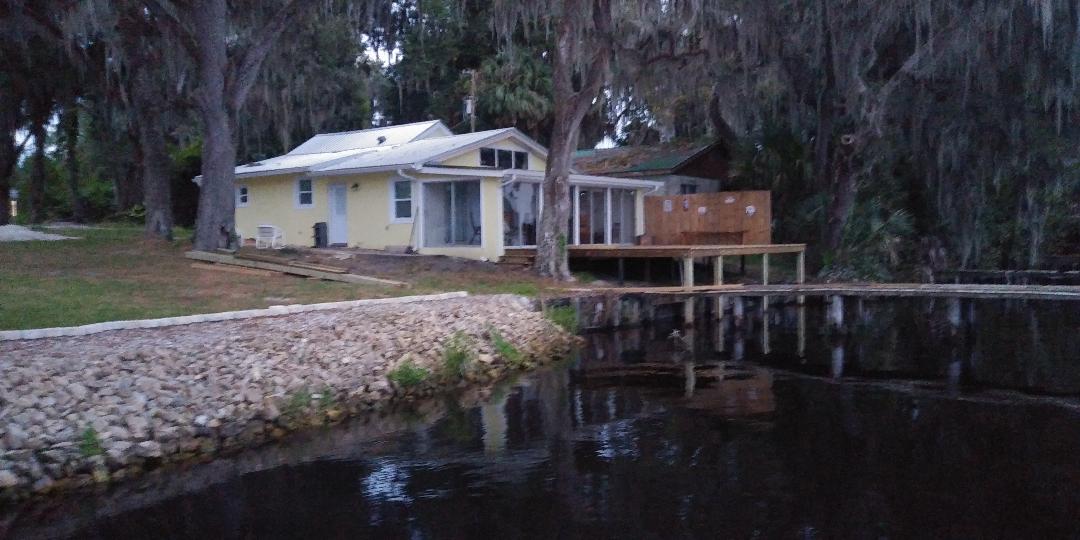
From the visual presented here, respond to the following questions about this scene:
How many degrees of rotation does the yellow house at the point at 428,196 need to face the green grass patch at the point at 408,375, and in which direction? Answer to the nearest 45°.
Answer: approximately 45° to its right

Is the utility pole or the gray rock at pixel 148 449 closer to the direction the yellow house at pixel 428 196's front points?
the gray rock

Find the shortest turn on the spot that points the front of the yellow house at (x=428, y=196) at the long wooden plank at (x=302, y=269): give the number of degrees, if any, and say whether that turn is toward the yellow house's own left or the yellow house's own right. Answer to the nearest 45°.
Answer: approximately 45° to the yellow house's own right

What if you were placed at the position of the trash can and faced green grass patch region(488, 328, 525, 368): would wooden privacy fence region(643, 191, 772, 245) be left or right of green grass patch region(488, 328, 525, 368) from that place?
left

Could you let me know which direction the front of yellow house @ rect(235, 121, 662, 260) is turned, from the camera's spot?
facing the viewer and to the right of the viewer

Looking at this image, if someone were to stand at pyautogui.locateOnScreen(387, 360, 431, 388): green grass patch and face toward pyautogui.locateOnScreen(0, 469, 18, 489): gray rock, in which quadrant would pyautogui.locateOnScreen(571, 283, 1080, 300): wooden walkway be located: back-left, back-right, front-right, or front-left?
back-left

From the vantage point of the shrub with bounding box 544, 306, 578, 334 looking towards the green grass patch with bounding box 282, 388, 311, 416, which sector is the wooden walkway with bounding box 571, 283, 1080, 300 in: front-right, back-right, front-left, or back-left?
back-left

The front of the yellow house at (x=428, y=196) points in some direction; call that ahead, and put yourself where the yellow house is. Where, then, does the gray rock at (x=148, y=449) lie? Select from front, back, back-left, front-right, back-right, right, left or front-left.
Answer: front-right

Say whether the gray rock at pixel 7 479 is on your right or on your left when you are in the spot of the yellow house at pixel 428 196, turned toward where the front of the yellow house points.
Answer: on your right

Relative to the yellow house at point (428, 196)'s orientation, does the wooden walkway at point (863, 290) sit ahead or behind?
ahead

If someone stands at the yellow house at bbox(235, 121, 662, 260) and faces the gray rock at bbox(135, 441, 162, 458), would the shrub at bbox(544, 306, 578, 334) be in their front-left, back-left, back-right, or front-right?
front-left

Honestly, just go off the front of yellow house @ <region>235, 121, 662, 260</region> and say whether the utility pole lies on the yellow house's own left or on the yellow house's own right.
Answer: on the yellow house's own left

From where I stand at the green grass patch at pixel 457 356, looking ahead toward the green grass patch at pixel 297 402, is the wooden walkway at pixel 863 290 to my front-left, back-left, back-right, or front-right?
back-left

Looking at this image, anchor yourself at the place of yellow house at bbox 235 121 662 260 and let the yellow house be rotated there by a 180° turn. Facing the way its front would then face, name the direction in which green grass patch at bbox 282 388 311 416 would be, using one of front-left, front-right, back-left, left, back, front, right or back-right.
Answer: back-left
